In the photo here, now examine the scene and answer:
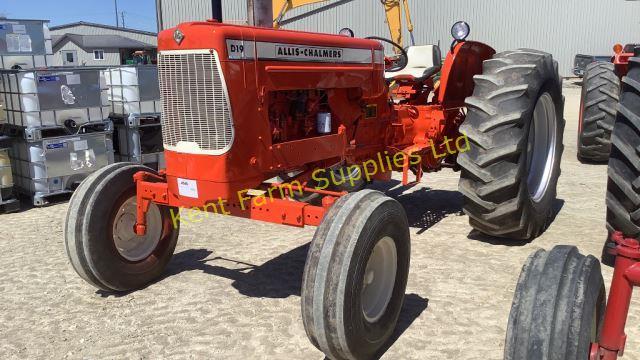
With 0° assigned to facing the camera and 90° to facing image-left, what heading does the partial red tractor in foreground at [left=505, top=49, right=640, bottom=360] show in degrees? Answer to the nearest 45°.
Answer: approximately 45°

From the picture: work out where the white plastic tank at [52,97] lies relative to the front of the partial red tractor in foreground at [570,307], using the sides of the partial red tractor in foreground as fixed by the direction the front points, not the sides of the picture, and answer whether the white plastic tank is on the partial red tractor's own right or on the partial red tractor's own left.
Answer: on the partial red tractor's own right

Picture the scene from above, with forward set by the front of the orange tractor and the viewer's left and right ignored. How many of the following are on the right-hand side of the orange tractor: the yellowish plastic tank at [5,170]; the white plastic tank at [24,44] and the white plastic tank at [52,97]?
3

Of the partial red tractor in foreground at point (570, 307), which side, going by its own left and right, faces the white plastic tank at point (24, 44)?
right

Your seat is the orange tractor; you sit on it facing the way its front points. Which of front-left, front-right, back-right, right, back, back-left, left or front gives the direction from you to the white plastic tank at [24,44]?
right

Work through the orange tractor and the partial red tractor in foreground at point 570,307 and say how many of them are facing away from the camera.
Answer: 0

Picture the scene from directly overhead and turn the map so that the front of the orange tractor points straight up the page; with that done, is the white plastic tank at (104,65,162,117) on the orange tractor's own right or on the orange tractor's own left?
on the orange tractor's own right

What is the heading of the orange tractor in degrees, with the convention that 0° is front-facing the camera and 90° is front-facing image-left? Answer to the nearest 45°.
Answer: approximately 45°

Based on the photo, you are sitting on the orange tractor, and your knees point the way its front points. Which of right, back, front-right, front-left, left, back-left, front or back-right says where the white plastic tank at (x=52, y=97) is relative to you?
right

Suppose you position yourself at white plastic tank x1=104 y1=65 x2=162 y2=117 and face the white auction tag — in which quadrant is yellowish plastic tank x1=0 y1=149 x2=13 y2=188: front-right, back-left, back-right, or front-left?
front-right
